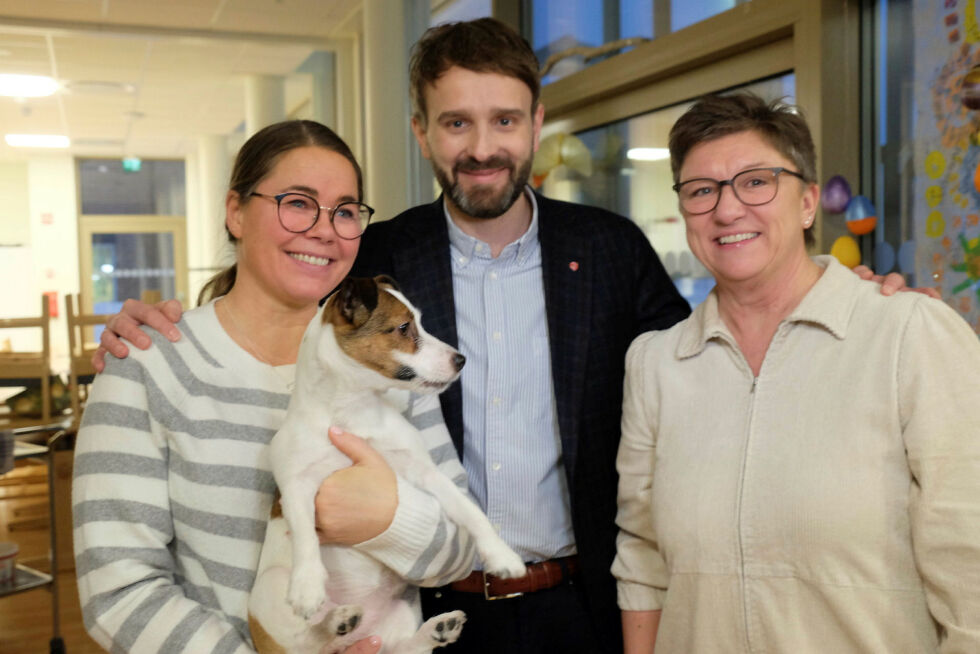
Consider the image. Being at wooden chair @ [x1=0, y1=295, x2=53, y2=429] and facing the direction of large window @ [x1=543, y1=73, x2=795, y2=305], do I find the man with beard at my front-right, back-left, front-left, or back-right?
front-right

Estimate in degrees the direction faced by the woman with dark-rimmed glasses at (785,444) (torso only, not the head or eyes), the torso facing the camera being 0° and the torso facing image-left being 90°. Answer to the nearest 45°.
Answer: approximately 45°

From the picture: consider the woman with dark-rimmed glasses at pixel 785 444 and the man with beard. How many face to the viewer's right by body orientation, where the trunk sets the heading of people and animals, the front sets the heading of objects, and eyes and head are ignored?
0

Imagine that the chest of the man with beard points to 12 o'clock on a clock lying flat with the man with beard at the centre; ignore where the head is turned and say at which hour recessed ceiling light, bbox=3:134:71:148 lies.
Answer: The recessed ceiling light is roughly at 5 o'clock from the man with beard.

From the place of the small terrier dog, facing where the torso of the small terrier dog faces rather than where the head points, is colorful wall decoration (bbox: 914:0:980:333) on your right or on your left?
on your left

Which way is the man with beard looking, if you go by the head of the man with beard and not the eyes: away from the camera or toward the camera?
toward the camera

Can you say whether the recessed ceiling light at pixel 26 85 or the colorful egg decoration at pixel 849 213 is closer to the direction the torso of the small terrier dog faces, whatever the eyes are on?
the colorful egg decoration

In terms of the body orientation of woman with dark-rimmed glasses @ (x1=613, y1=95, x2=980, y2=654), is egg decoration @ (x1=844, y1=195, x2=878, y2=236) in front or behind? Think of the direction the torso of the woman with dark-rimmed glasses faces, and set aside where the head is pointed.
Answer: behind

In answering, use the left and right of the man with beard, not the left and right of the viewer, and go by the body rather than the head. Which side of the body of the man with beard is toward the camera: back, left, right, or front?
front

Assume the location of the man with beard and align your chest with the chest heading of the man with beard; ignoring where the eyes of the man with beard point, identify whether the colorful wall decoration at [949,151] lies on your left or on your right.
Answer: on your left

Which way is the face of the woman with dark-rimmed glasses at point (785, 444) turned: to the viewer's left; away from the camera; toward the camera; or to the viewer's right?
toward the camera

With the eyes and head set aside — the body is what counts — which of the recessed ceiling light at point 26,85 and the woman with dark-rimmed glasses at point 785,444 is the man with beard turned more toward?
the woman with dark-rimmed glasses

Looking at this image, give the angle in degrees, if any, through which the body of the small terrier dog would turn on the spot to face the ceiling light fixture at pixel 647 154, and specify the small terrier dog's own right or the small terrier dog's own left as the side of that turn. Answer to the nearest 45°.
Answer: approximately 90° to the small terrier dog's own left

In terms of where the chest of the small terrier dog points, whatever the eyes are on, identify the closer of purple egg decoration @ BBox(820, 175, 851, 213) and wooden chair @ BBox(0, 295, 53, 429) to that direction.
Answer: the purple egg decoration

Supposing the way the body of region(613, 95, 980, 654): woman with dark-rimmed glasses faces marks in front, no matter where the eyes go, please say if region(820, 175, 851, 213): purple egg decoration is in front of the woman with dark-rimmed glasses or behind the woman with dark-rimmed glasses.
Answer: behind

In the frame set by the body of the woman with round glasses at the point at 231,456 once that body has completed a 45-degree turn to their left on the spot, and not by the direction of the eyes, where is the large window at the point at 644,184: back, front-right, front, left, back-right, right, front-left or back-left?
front-left

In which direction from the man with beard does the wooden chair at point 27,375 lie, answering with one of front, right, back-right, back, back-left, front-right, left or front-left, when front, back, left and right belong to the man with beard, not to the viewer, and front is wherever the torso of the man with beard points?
back-right

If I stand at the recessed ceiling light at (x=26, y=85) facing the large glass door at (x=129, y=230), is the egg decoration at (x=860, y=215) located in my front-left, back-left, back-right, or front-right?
back-right

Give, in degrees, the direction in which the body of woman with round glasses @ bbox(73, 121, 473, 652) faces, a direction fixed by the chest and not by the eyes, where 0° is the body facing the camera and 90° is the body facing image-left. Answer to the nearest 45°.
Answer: approximately 315°

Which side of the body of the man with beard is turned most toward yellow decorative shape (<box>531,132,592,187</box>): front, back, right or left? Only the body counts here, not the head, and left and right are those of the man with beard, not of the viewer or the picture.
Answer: back

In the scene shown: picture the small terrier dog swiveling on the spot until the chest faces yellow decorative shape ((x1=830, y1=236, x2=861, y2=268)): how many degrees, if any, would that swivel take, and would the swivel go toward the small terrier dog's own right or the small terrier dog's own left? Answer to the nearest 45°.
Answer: approximately 90° to the small terrier dog's own left
